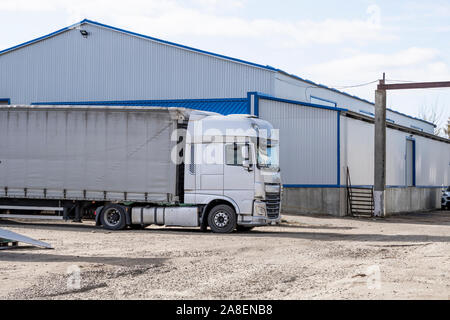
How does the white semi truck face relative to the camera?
to the viewer's right

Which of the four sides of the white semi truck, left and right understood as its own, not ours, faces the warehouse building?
left

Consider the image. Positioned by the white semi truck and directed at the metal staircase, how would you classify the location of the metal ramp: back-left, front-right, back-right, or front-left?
back-right

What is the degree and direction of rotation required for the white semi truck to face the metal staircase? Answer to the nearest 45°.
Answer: approximately 45° to its left

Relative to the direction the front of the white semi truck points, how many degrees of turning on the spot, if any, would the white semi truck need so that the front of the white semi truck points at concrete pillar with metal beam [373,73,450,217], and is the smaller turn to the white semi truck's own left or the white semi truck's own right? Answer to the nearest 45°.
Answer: approximately 45° to the white semi truck's own left

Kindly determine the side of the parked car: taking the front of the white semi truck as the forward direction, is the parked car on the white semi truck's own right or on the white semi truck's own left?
on the white semi truck's own left

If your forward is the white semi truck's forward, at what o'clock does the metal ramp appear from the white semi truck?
The metal ramp is roughly at 4 o'clock from the white semi truck.
